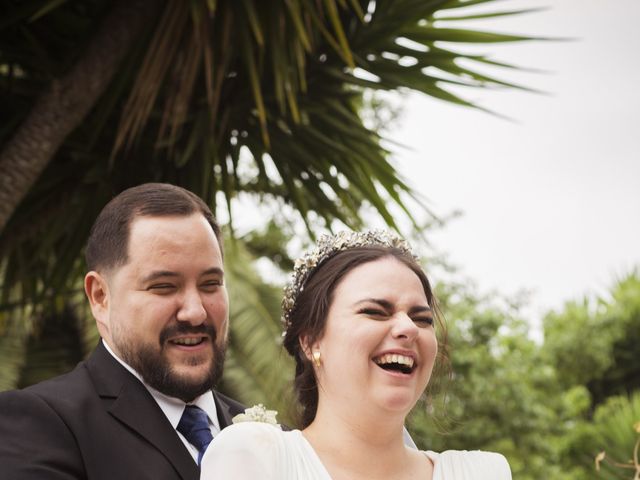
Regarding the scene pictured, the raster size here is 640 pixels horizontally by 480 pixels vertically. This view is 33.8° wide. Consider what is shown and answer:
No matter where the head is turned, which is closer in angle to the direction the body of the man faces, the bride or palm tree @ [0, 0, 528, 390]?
the bride

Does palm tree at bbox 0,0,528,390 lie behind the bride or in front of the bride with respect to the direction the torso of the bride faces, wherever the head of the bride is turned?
behind

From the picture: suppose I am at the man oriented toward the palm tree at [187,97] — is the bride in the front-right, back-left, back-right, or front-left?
back-right

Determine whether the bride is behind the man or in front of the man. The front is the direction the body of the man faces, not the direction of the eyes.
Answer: in front

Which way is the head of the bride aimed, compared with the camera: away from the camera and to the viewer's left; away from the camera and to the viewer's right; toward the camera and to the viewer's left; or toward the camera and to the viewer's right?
toward the camera and to the viewer's right

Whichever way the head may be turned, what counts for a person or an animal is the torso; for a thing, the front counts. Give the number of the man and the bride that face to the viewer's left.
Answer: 0

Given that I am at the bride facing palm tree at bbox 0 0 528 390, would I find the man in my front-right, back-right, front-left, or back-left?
front-left

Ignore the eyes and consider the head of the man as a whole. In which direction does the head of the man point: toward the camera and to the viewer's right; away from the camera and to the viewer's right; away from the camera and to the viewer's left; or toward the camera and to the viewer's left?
toward the camera and to the viewer's right

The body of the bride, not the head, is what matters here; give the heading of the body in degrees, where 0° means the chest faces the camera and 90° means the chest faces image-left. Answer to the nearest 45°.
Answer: approximately 315°

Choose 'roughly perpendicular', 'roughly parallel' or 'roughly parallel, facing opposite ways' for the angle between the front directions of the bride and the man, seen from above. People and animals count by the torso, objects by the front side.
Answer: roughly parallel
